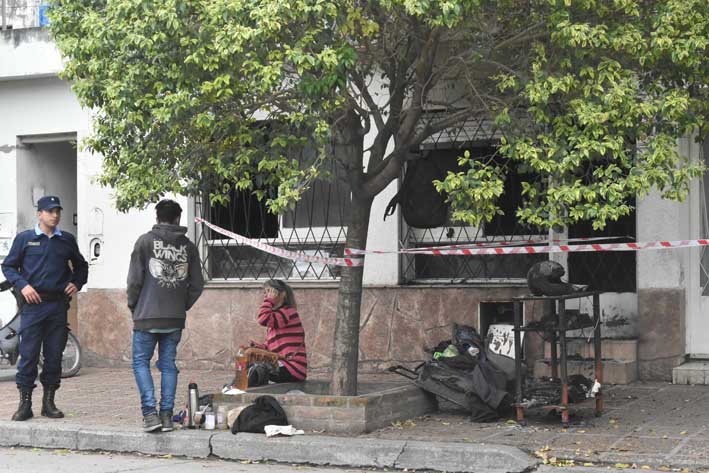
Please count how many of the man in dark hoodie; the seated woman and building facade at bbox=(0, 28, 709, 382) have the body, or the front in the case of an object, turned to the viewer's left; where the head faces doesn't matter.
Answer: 1

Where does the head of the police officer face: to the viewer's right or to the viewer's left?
to the viewer's right

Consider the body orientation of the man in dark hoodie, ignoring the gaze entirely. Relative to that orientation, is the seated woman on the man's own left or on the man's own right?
on the man's own right

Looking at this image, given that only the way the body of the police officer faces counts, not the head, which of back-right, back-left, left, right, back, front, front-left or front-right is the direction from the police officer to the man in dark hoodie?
front-left

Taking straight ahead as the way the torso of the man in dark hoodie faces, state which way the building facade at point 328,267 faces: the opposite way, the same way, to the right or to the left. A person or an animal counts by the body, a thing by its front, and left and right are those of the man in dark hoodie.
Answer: the opposite way

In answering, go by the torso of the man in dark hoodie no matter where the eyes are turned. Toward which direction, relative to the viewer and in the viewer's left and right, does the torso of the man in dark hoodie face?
facing away from the viewer

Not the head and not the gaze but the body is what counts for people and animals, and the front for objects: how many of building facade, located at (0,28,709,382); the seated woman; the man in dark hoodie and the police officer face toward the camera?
2

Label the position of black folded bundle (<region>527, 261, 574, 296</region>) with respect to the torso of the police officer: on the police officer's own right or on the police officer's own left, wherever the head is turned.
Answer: on the police officer's own left

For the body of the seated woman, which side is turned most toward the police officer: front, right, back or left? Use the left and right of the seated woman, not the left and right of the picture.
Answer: front

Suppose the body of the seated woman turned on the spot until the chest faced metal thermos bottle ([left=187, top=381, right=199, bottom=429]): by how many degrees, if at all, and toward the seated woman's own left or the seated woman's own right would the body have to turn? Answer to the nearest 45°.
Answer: approximately 45° to the seated woman's own left

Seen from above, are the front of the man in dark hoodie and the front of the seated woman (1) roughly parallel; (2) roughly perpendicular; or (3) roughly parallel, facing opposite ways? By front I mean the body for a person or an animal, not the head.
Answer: roughly perpendicular

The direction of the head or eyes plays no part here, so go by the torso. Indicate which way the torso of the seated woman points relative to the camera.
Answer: to the viewer's left
